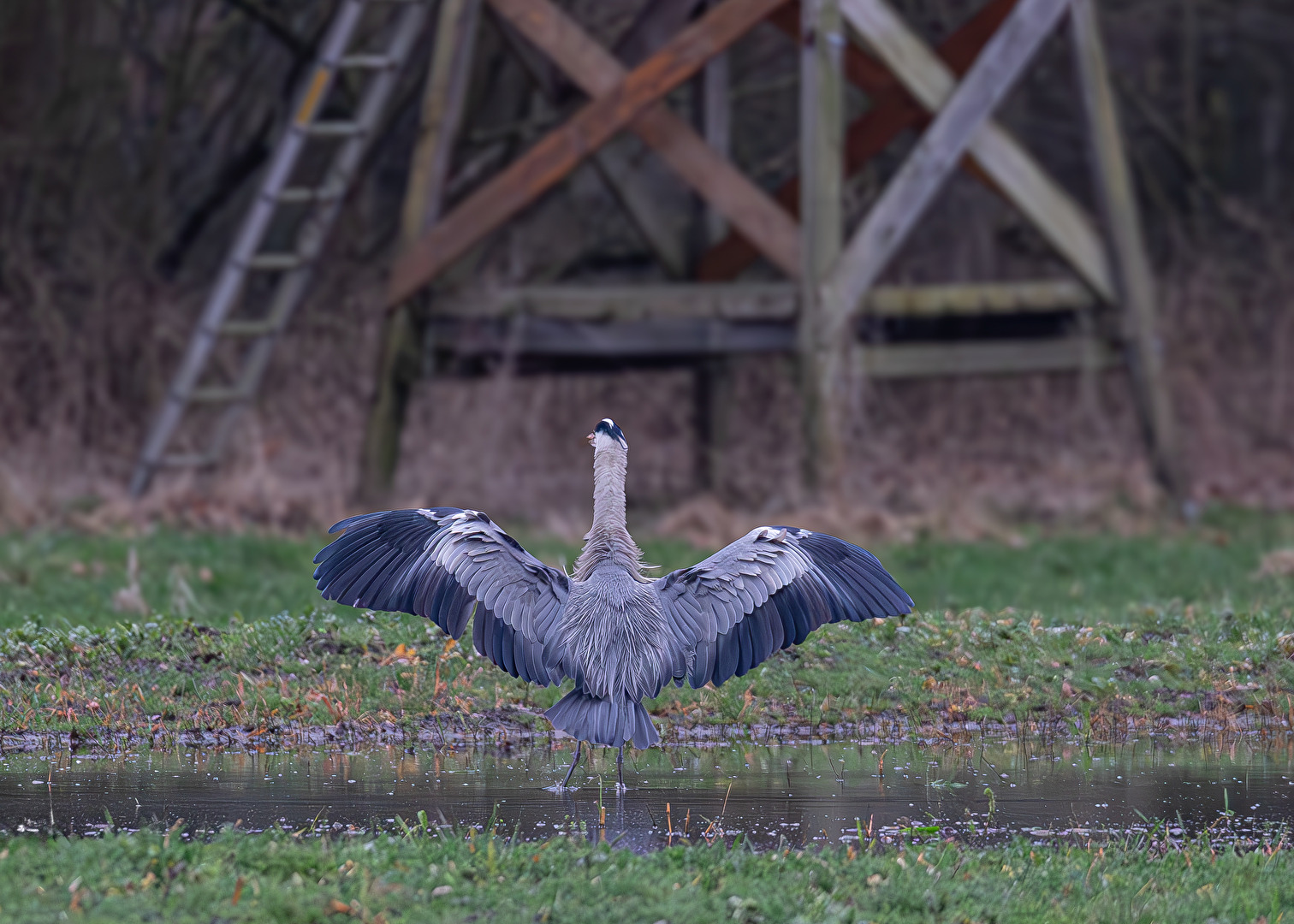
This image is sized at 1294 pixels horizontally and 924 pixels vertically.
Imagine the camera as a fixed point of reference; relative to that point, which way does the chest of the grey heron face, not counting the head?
away from the camera
